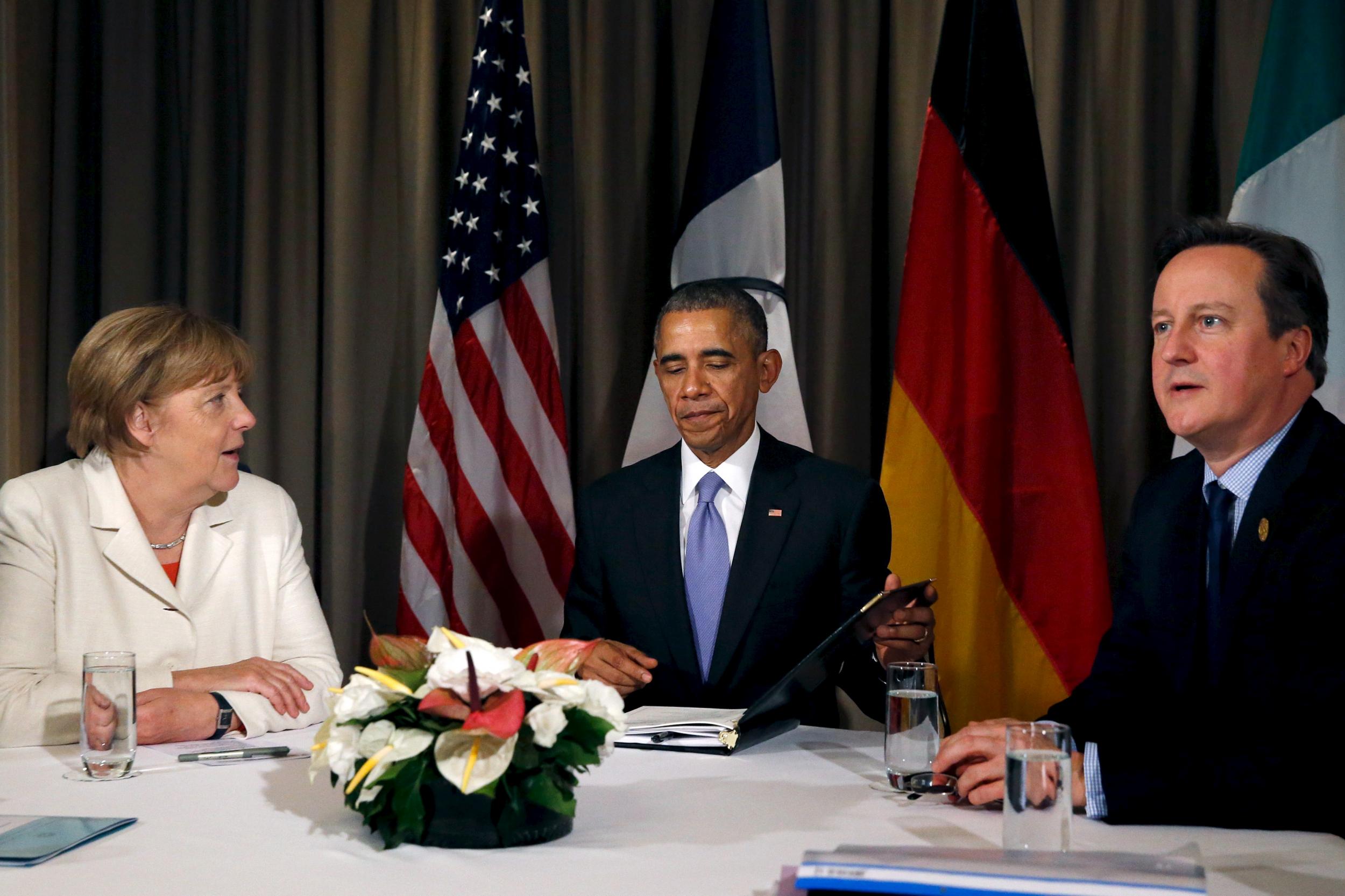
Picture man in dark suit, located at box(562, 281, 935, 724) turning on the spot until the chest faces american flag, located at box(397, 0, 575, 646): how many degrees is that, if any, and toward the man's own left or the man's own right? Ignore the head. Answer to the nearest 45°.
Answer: approximately 135° to the man's own right

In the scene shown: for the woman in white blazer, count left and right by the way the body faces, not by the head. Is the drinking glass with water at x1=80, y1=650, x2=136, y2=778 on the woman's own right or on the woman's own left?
on the woman's own right

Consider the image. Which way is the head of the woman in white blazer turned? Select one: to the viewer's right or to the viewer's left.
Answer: to the viewer's right

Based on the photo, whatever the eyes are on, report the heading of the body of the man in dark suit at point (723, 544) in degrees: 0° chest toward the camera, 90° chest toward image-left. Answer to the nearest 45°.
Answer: approximately 0°

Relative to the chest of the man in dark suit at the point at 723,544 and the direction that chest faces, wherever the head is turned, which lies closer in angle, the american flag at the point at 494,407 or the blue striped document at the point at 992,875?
the blue striped document

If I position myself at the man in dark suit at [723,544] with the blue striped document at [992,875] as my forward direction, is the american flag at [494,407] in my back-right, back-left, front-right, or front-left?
back-right

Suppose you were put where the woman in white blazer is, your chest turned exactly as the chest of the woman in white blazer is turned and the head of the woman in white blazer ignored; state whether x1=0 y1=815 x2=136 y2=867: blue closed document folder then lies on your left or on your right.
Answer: on your right

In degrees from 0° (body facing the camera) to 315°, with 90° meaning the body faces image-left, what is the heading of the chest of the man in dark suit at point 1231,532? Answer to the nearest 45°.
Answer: approximately 45°

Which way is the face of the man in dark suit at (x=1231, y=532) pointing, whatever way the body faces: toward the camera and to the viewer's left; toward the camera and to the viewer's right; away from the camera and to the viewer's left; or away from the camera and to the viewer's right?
toward the camera and to the viewer's left

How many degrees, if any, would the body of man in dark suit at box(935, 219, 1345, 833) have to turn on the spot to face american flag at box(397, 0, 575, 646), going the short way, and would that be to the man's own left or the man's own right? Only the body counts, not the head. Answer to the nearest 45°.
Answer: approximately 90° to the man's own right
